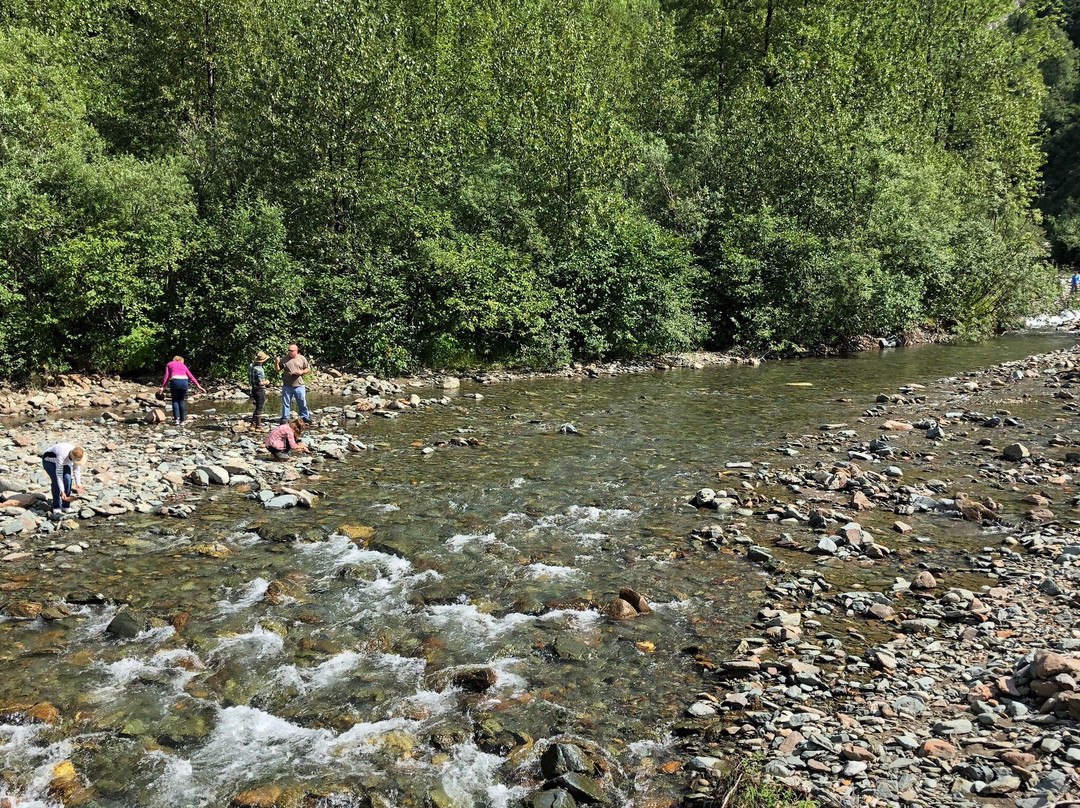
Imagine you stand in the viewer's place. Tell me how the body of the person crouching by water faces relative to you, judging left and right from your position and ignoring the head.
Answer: facing to the right of the viewer

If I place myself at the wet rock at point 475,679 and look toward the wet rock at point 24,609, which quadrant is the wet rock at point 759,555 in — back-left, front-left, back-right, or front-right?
back-right

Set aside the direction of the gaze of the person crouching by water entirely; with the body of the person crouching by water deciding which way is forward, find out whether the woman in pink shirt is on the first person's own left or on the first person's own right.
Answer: on the first person's own left

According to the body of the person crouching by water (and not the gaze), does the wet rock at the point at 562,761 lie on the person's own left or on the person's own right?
on the person's own right

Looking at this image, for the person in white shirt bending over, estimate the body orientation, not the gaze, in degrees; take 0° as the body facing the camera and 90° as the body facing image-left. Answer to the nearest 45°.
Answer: approximately 315°

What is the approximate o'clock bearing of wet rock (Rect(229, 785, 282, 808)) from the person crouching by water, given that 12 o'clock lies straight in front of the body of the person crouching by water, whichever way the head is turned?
The wet rock is roughly at 3 o'clock from the person crouching by water.

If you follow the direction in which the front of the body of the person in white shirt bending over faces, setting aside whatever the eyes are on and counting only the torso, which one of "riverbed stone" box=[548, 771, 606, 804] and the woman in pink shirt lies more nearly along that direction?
the riverbed stone
